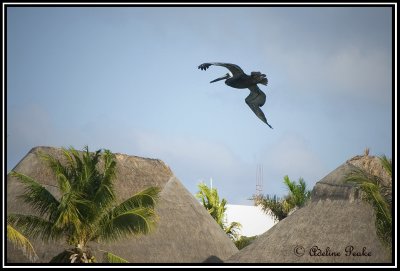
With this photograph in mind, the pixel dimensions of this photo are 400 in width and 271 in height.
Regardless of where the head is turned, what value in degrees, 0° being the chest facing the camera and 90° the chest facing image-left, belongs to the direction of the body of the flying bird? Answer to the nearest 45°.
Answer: approximately 90°

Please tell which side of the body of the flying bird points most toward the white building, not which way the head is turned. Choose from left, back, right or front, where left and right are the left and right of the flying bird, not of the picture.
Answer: right

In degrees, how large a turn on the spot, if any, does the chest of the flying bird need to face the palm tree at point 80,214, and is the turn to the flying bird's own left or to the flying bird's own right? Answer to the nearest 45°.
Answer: approximately 45° to the flying bird's own right

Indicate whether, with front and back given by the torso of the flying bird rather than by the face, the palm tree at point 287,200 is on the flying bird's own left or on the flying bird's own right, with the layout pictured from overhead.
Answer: on the flying bird's own right

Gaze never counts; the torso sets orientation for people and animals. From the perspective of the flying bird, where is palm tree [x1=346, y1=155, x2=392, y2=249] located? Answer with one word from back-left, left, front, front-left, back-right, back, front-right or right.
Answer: back-right

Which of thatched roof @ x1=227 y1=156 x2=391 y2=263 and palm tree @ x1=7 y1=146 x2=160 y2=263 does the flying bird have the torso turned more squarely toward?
the palm tree

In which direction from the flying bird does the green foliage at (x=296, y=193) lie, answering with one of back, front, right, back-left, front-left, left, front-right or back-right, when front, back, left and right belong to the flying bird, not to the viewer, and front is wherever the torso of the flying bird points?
right
